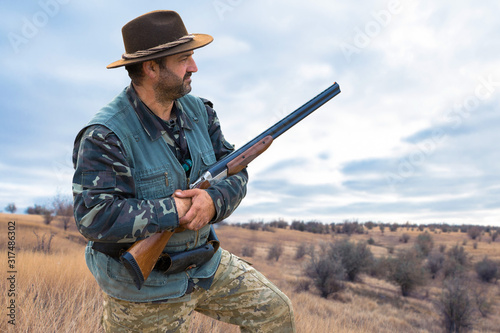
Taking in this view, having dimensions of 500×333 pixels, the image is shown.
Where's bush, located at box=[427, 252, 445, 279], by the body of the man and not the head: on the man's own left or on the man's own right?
on the man's own left

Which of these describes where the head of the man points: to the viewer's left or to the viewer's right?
to the viewer's right

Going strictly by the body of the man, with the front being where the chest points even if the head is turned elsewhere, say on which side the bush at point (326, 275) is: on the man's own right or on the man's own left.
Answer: on the man's own left

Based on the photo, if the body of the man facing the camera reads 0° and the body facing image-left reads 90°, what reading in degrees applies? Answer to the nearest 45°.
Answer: approximately 315°

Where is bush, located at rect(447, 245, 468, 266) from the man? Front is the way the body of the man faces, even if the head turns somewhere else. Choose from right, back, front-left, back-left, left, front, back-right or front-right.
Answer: left

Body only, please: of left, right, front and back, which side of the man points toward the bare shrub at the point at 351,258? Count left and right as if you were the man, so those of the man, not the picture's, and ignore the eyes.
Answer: left

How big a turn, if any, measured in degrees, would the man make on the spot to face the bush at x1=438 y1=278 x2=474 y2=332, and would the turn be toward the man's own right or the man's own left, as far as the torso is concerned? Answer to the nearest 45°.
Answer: approximately 90° to the man's own left

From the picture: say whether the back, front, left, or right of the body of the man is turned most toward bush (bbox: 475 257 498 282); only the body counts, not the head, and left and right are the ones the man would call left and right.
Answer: left

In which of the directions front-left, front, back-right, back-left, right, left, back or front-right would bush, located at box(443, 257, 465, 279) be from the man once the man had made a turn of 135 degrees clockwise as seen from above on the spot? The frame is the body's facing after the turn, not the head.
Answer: back-right

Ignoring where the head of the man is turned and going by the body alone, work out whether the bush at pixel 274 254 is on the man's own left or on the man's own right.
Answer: on the man's own left

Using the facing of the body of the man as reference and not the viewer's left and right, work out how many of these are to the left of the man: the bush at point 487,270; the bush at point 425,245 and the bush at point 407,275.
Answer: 3
